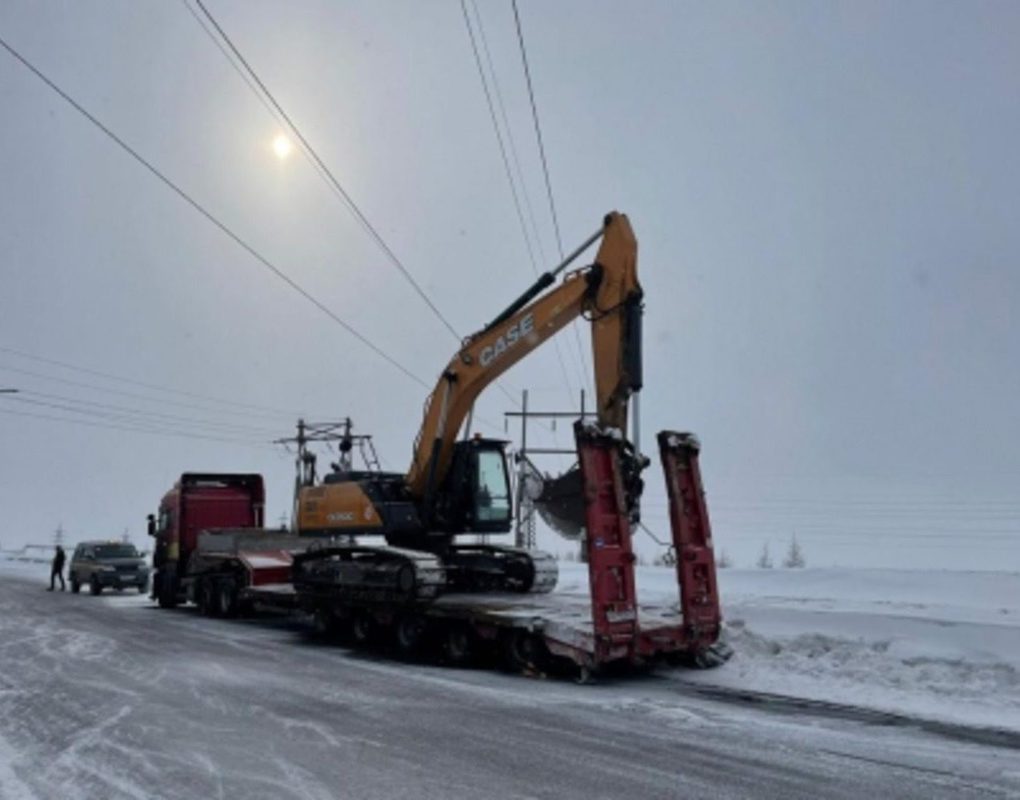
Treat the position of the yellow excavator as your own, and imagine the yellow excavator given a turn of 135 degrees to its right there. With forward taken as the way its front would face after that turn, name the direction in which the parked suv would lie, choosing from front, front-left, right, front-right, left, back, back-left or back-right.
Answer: front-right

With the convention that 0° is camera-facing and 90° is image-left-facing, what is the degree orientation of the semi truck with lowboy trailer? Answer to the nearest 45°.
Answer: approximately 135°

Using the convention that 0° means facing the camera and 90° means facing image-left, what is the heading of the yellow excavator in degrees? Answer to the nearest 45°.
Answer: approximately 315°

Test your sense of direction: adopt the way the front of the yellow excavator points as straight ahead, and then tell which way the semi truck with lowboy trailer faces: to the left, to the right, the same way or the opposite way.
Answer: the opposite way

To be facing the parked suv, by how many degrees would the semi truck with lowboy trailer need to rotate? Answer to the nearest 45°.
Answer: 0° — it already faces it
